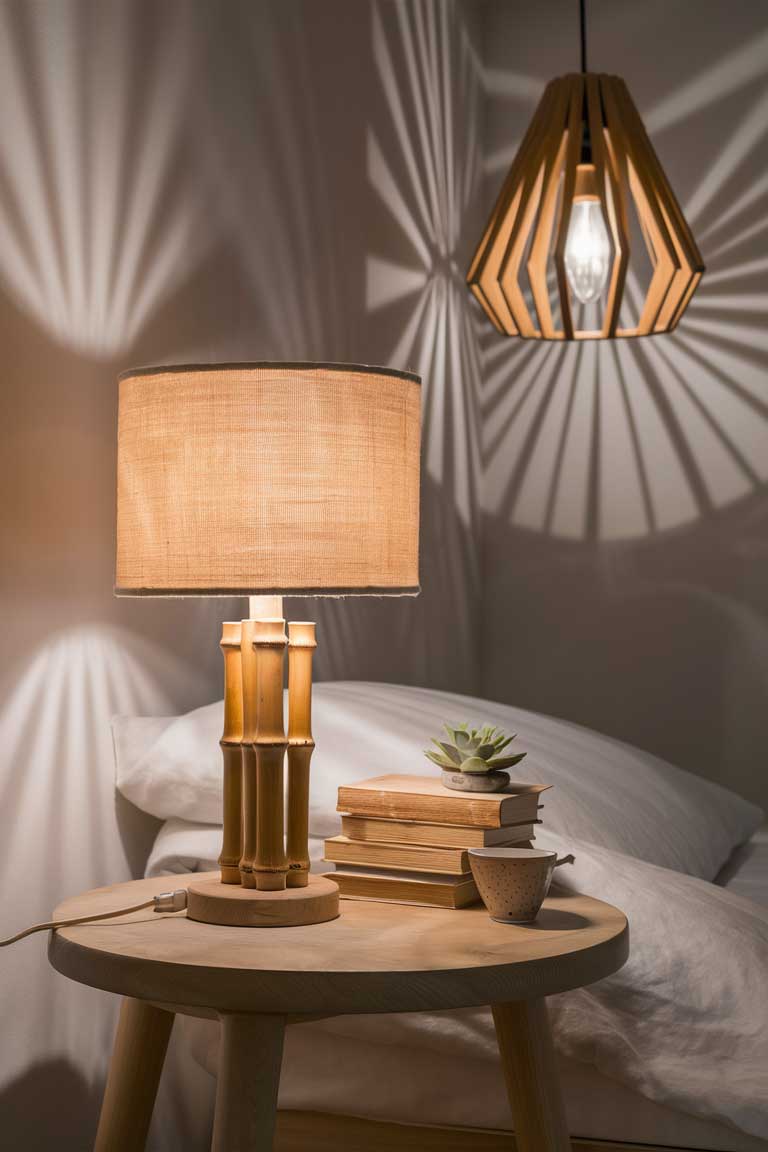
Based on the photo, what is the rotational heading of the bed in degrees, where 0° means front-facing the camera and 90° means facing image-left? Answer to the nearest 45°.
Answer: approximately 315°
